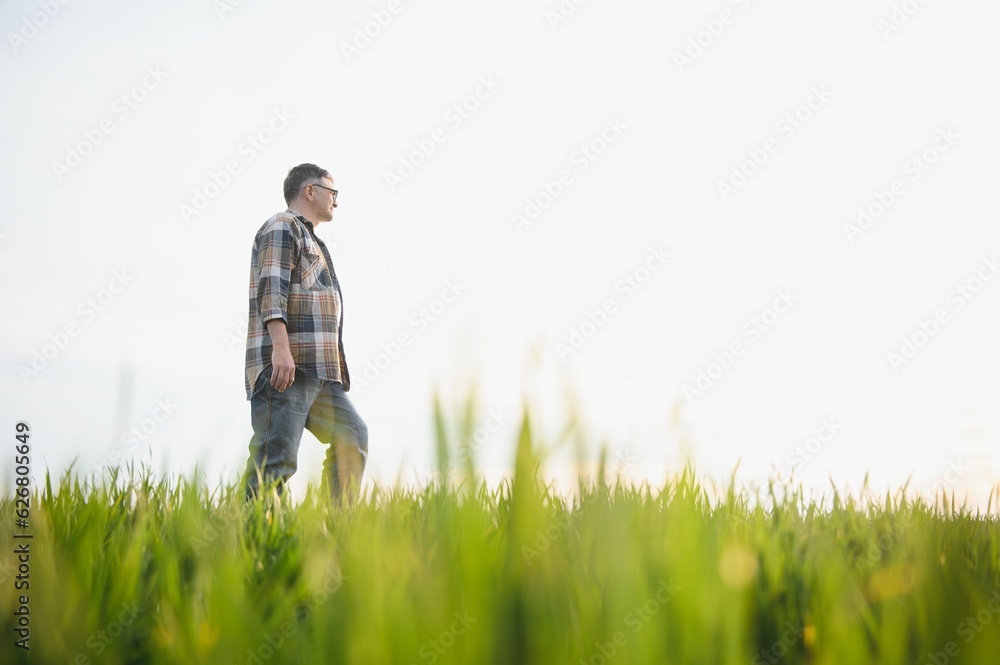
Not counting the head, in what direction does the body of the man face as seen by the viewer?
to the viewer's right

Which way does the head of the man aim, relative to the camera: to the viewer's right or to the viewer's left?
to the viewer's right
